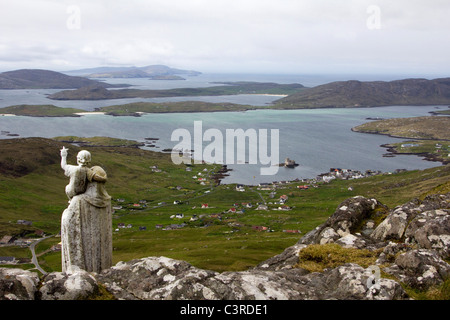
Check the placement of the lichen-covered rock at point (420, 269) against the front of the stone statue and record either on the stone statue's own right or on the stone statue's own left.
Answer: on the stone statue's own right

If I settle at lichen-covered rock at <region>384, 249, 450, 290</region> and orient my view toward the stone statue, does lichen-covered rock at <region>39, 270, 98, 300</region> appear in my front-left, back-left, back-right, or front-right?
front-left

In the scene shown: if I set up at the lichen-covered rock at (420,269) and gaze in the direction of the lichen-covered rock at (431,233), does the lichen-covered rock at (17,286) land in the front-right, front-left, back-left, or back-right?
back-left

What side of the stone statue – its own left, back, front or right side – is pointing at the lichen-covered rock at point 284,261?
right

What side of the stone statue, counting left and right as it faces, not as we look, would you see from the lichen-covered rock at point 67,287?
back

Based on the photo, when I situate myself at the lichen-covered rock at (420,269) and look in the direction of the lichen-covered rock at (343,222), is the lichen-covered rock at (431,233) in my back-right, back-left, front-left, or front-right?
front-right

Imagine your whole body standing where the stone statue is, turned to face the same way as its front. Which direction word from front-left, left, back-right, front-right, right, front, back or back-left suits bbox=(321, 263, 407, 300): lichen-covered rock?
back-right

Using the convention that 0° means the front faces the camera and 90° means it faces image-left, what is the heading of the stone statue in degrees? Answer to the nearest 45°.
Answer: approximately 180°

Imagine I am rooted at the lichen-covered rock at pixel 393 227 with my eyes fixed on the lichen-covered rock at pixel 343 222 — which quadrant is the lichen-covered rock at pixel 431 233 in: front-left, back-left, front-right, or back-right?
back-left

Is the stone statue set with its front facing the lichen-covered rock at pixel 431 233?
no

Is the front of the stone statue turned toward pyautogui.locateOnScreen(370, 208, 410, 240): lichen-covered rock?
no
